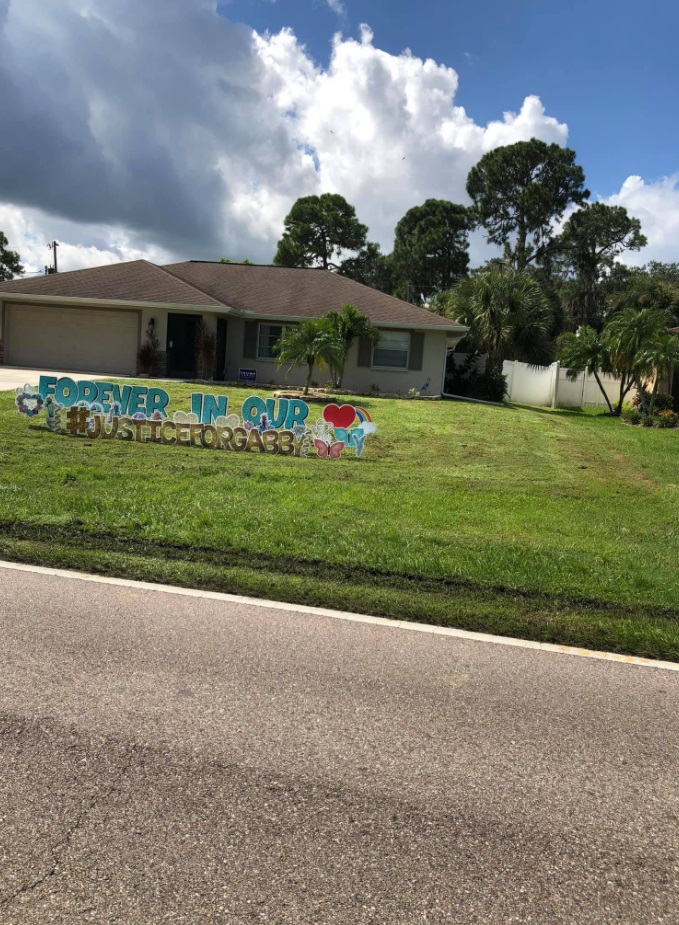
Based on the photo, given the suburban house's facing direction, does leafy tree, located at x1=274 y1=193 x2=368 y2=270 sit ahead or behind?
behind

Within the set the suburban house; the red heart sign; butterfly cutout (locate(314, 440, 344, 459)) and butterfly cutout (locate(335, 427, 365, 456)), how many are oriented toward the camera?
4

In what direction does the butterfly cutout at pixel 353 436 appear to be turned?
toward the camera

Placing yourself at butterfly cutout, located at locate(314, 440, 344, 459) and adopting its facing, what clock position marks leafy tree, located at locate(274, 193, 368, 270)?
The leafy tree is roughly at 6 o'clock from the butterfly cutout.

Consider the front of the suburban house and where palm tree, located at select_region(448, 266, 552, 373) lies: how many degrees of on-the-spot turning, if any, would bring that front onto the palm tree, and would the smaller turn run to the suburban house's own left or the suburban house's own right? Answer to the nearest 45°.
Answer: approximately 90° to the suburban house's own left

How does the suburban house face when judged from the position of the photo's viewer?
facing the viewer

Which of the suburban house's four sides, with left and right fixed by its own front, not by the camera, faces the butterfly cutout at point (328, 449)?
front

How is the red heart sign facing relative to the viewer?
toward the camera

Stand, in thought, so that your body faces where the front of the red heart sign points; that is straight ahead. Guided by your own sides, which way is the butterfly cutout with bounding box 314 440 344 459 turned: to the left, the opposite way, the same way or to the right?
the same way

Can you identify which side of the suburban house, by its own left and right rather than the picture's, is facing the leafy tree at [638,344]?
left

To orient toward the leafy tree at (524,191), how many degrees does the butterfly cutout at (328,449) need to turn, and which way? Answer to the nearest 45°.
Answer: approximately 180°

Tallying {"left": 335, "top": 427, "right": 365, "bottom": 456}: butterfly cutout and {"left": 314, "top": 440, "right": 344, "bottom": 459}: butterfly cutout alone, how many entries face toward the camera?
2

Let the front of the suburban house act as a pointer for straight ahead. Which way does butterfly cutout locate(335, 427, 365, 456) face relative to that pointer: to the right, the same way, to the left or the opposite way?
the same way

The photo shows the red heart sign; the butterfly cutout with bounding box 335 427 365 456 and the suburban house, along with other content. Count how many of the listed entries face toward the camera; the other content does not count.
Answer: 3
